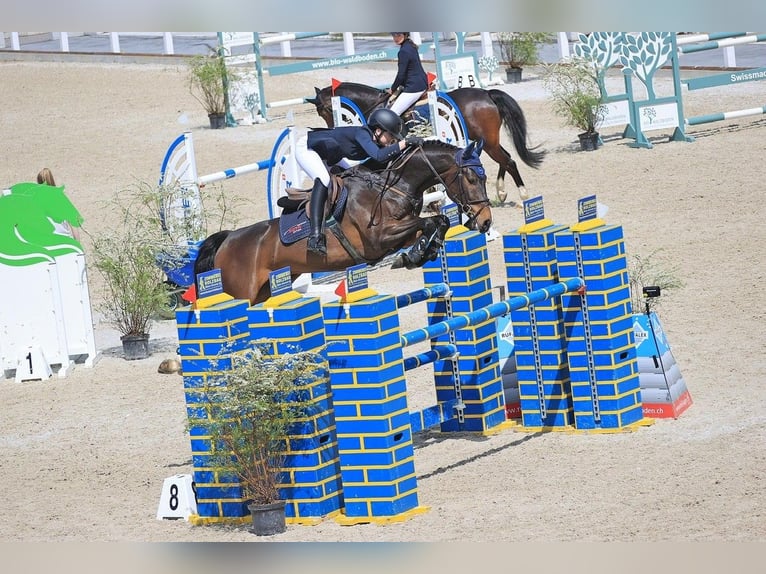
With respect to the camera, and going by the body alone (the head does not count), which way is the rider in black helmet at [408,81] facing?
to the viewer's left

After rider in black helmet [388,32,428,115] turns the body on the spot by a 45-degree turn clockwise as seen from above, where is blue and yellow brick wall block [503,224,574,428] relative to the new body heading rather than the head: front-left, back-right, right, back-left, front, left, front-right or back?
back-left

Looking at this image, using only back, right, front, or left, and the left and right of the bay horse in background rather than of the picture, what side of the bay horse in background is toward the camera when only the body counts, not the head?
left

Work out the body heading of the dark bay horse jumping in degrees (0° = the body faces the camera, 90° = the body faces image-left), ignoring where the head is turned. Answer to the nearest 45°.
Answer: approximately 270°

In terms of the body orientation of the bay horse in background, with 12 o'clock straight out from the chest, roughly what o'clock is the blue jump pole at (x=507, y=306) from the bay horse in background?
The blue jump pole is roughly at 9 o'clock from the bay horse in background.

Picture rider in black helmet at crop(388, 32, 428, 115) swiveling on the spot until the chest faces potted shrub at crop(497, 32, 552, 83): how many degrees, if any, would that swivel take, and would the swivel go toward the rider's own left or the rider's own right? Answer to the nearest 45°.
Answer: approximately 90° to the rider's own right

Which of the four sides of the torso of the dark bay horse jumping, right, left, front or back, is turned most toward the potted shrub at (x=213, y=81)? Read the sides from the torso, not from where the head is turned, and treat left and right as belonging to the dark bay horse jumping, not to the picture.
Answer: left

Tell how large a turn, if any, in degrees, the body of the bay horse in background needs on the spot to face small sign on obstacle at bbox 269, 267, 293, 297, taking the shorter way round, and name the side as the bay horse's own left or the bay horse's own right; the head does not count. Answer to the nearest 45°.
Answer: approximately 90° to the bay horse's own left
